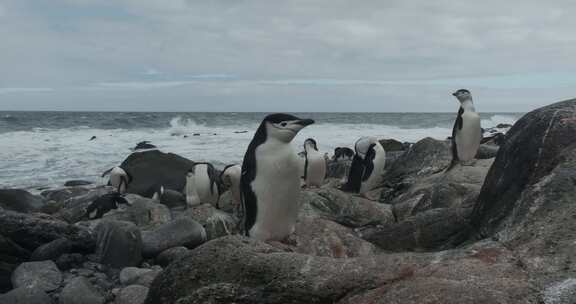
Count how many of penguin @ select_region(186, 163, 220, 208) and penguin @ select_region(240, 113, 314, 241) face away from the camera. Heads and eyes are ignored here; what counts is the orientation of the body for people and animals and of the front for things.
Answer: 0

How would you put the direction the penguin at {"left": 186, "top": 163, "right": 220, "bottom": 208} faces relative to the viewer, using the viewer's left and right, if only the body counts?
facing the viewer and to the left of the viewer

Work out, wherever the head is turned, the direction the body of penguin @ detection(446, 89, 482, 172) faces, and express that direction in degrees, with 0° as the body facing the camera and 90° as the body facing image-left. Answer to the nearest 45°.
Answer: approximately 315°

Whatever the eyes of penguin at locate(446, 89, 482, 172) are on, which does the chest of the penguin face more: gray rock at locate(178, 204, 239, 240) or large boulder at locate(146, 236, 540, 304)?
the large boulder

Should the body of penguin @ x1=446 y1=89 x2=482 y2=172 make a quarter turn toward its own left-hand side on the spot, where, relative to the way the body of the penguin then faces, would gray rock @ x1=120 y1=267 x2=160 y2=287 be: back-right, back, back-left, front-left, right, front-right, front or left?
back

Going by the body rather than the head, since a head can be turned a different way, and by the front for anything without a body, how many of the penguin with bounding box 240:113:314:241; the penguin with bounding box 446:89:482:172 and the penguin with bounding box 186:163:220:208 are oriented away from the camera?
0

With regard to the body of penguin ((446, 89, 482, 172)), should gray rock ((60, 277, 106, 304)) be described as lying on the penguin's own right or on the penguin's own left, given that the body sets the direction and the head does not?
on the penguin's own right

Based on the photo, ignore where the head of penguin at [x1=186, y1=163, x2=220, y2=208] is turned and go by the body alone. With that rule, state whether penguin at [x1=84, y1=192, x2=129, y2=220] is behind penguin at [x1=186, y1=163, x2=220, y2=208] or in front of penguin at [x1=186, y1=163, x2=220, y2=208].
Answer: in front

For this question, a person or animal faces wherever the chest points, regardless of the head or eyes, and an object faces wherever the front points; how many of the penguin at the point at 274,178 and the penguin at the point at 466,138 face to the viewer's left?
0

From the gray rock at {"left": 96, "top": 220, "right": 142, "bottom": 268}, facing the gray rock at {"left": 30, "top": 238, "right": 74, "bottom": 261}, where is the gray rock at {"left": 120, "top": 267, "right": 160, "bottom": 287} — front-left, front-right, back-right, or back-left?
back-left

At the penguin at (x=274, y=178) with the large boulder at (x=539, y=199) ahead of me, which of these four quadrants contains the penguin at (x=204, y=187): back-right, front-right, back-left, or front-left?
back-left
